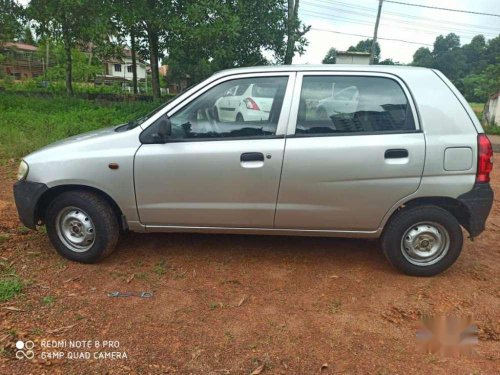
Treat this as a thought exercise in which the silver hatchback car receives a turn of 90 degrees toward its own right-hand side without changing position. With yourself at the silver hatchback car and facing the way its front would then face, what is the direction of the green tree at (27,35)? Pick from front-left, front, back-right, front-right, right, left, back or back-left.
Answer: front-left

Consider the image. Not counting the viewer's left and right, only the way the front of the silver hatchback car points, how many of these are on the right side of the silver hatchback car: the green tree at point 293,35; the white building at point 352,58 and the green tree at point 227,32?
3

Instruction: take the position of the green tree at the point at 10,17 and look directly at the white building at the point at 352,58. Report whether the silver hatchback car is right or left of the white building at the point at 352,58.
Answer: right

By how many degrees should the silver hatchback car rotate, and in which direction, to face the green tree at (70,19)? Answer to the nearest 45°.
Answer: approximately 45° to its right

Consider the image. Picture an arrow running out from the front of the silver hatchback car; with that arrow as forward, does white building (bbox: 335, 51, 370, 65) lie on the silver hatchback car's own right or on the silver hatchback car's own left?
on the silver hatchback car's own right

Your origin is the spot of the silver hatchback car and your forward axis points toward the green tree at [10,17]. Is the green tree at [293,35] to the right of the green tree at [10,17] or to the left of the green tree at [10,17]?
right

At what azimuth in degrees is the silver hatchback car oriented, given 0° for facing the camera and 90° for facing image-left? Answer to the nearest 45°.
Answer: approximately 90°

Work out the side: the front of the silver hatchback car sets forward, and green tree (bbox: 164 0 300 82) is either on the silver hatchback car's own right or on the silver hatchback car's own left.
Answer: on the silver hatchback car's own right

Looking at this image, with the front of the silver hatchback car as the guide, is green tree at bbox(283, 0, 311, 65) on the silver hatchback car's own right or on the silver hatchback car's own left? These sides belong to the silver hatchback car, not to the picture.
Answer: on the silver hatchback car's own right

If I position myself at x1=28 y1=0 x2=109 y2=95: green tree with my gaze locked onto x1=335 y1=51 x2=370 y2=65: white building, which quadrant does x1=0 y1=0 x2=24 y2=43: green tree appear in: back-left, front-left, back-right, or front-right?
back-left

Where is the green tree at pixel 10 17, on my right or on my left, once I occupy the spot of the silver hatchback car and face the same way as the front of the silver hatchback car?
on my right
